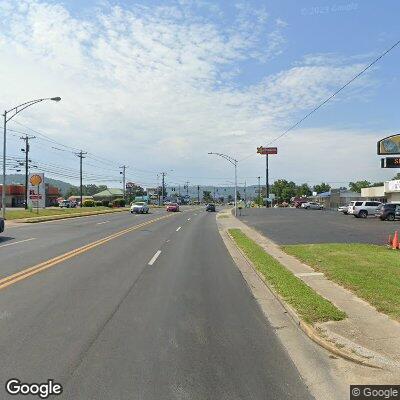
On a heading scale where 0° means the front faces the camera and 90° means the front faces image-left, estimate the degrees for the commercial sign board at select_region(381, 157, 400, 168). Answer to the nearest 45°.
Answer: approximately 0°

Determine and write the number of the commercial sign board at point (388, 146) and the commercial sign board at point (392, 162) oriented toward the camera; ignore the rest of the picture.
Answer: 2

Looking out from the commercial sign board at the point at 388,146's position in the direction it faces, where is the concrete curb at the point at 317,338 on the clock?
The concrete curb is roughly at 12 o'clock from the commercial sign board.

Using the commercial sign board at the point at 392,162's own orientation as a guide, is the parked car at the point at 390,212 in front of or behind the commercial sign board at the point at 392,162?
behind

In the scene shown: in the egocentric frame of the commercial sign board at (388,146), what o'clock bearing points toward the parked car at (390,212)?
The parked car is roughly at 6 o'clock from the commercial sign board.
